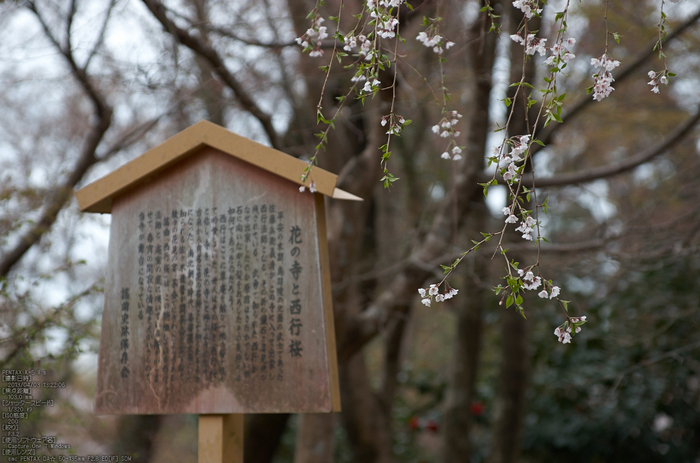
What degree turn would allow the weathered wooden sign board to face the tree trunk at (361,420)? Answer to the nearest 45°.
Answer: approximately 135° to its left

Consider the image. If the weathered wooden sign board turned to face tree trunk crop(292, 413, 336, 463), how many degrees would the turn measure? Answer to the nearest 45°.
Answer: approximately 180°

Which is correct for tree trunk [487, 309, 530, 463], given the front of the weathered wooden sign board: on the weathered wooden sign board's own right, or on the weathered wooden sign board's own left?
on the weathered wooden sign board's own left

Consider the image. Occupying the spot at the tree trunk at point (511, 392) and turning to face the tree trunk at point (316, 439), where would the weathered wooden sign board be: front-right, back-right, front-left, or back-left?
front-left

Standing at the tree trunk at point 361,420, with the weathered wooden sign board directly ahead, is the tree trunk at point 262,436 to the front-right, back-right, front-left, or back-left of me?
front-right

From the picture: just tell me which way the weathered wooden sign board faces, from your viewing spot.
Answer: facing the viewer

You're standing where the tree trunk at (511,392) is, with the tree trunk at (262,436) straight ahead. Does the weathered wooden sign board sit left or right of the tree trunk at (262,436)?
left

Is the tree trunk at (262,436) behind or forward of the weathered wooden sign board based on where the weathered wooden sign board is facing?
behind
